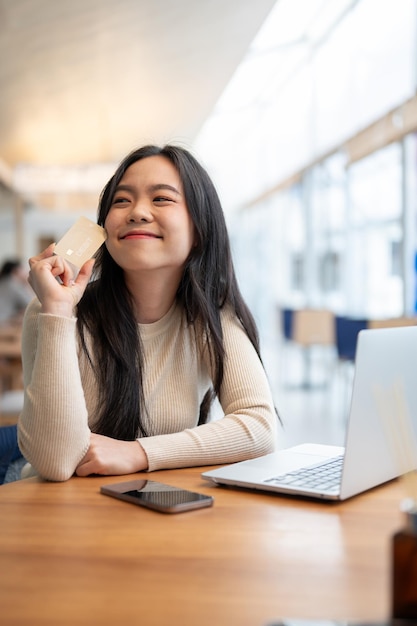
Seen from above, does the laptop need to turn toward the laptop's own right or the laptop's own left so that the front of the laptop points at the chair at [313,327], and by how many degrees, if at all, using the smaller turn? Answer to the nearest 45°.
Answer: approximately 45° to the laptop's own right

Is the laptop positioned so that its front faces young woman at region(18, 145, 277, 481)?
yes

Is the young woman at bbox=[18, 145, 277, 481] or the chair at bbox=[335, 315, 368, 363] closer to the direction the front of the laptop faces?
the young woman

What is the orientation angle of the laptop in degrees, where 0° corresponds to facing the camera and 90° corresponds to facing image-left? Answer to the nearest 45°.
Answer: approximately 135°

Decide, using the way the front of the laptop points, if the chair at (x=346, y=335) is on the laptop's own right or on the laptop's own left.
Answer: on the laptop's own right
